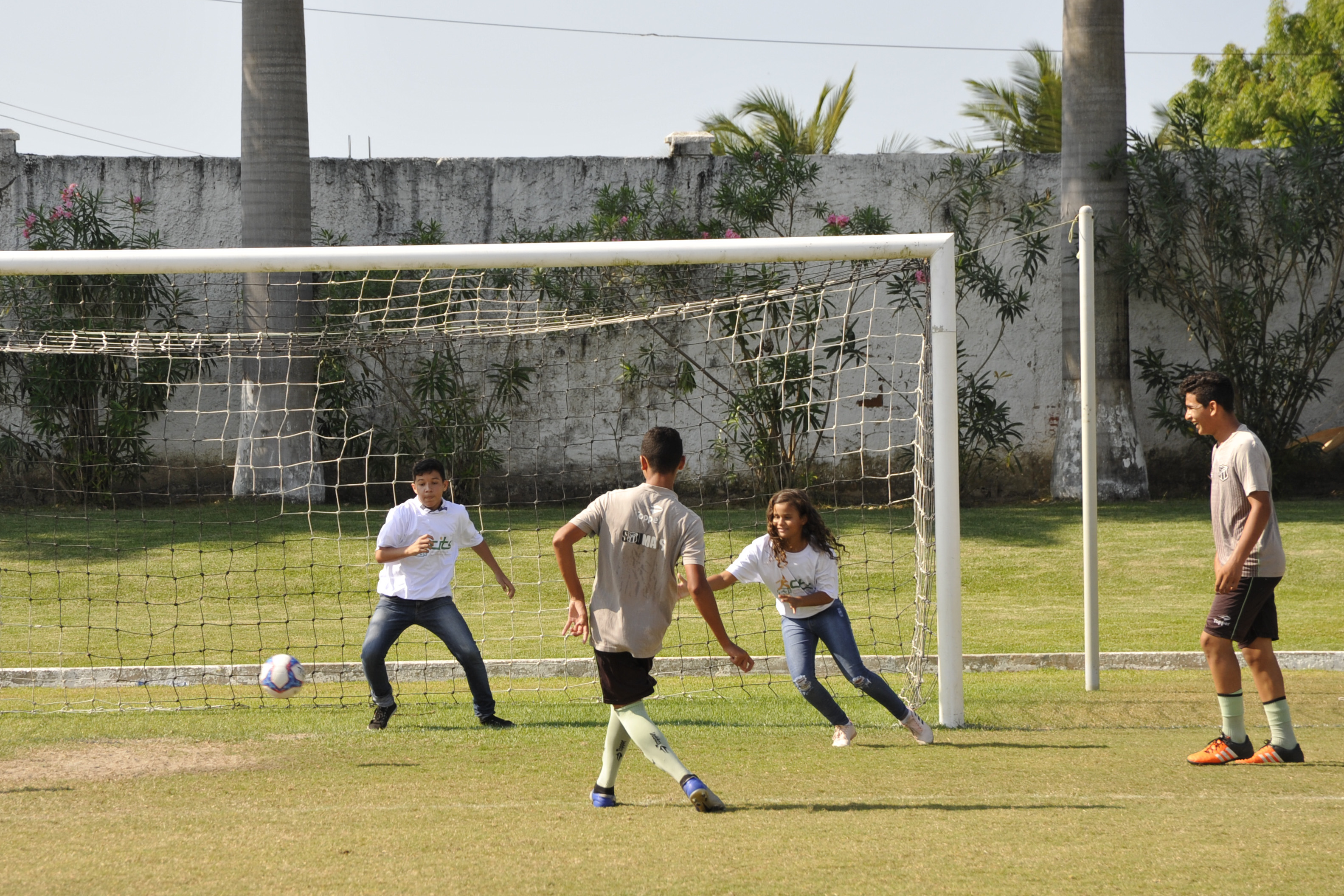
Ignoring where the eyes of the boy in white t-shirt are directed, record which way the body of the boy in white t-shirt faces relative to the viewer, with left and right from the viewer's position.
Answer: facing the viewer

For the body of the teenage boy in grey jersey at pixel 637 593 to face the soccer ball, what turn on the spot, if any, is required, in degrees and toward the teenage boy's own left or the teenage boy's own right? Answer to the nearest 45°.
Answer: approximately 45° to the teenage boy's own left

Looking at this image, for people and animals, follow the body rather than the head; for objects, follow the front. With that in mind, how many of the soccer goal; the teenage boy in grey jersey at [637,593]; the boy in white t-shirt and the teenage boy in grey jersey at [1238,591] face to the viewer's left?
1

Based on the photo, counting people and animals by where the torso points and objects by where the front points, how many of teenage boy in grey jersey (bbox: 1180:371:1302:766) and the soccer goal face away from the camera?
0

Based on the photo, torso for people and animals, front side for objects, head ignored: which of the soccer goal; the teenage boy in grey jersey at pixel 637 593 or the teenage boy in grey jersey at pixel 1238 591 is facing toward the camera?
the soccer goal

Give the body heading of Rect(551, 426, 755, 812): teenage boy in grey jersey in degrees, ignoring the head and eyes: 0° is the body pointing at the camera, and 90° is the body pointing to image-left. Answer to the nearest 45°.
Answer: approximately 180°

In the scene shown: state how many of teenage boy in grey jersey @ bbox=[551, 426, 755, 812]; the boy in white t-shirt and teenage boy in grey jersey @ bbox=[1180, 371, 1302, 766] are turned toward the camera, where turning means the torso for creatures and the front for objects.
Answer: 1

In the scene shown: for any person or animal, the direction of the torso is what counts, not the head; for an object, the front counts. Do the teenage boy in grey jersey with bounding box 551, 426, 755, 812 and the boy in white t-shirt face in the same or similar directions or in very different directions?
very different directions

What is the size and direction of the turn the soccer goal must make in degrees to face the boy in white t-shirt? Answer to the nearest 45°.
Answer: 0° — it already faces them

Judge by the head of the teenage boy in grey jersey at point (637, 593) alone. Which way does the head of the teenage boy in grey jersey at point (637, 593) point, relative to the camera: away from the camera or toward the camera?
away from the camera

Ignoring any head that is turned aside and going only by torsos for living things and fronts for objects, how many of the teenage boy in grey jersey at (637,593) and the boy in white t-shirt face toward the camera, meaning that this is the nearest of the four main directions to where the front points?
1

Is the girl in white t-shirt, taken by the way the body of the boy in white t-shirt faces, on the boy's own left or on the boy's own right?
on the boy's own left

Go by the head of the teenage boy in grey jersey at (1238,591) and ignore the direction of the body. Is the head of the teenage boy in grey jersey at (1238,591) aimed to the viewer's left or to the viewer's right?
to the viewer's left

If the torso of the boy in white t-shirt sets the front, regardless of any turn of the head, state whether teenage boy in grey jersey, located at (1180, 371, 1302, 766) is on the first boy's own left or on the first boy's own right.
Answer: on the first boy's own left

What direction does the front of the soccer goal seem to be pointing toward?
toward the camera
